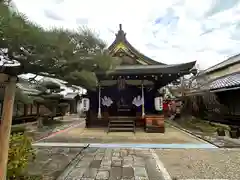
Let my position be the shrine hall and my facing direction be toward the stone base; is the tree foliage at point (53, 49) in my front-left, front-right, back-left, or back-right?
front-right

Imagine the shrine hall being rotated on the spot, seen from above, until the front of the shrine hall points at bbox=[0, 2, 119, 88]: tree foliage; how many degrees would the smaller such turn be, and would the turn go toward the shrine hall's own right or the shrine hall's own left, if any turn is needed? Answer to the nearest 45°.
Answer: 0° — it already faces it

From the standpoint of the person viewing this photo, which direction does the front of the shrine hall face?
facing the viewer

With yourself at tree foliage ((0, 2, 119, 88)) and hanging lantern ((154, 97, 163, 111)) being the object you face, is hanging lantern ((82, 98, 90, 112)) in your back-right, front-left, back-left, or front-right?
front-left

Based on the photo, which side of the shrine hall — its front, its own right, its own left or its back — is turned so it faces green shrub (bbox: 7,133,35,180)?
front

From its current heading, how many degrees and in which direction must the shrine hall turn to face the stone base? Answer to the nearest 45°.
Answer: approximately 45° to its left

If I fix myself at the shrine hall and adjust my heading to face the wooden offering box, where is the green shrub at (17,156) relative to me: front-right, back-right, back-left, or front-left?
front-right
